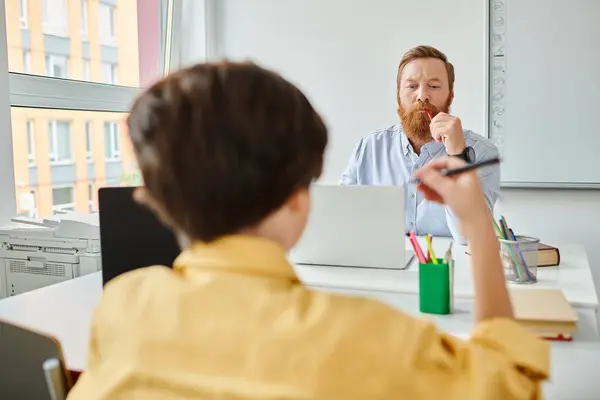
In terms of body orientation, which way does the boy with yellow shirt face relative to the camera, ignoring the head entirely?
away from the camera

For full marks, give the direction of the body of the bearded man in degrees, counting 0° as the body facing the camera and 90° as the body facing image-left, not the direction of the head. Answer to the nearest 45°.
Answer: approximately 0°

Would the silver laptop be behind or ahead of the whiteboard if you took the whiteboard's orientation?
ahead

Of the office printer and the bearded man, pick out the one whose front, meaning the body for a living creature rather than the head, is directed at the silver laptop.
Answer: the bearded man

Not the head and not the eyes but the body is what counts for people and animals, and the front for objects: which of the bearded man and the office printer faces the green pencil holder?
the bearded man

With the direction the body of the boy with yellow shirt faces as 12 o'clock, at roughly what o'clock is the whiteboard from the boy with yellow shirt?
The whiteboard is roughly at 1 o'clock from the boy with yellow shirt.

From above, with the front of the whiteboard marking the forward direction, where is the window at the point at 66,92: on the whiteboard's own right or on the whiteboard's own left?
on the whiteboard's own right
